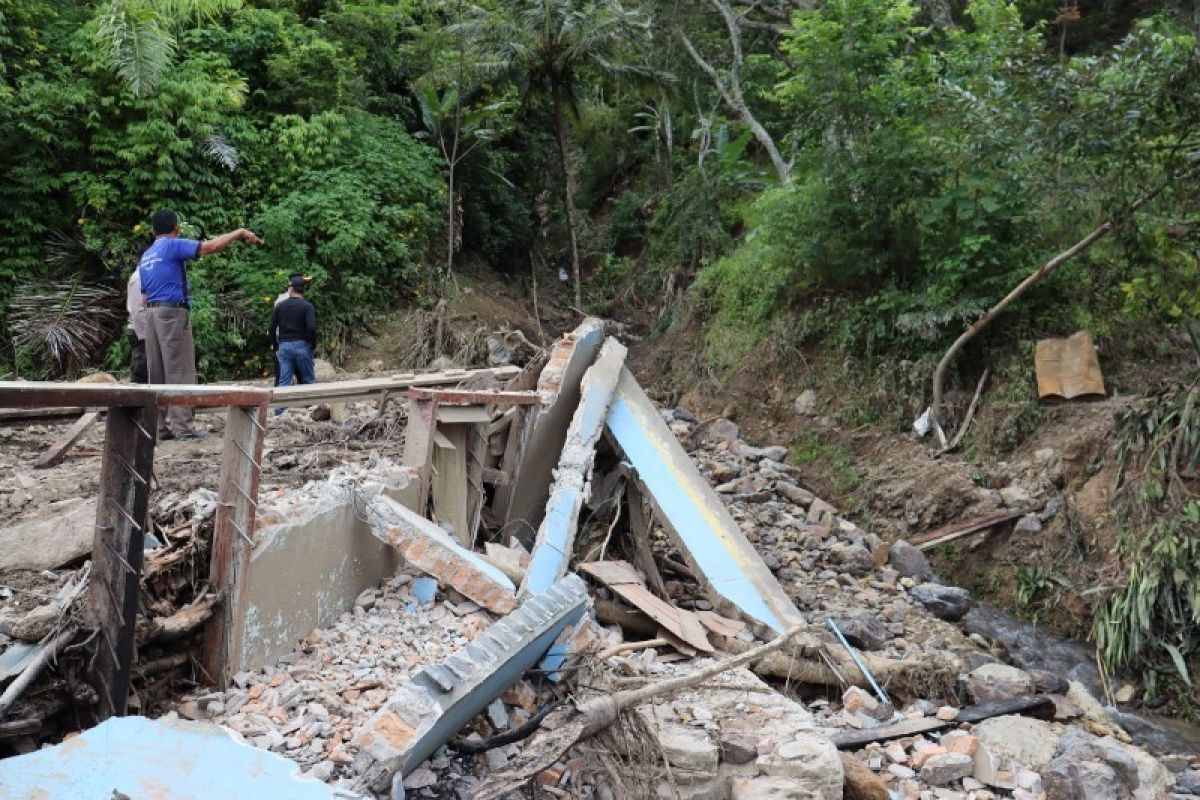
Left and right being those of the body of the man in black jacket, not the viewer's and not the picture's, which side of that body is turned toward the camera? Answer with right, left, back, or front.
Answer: back

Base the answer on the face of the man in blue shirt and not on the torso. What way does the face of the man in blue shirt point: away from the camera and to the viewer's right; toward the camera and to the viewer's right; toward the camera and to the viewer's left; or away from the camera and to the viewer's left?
away from the camera and to the viewer's right

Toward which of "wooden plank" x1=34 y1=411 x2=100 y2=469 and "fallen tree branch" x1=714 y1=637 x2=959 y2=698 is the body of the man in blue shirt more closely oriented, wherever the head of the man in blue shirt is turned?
the fallen tree branch

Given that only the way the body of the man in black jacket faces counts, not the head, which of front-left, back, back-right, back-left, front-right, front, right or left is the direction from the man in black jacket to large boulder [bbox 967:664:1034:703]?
back-right

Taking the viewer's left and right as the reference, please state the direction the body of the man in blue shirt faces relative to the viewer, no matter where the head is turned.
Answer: facing away from the viewer and to the right of the viewer

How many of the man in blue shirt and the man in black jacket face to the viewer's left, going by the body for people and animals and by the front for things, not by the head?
0

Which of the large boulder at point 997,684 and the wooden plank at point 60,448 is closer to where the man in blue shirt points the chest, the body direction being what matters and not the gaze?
the large boulder

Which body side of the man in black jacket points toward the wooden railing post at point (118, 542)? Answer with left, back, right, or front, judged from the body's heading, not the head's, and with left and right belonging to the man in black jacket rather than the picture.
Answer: back

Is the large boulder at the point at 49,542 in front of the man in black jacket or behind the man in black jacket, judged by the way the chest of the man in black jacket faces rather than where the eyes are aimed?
behind

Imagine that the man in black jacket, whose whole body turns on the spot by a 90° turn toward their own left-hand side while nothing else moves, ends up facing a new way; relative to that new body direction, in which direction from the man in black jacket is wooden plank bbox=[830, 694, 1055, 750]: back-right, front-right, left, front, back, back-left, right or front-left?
back-left
